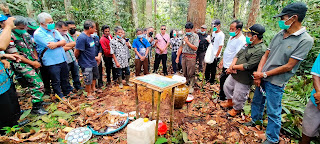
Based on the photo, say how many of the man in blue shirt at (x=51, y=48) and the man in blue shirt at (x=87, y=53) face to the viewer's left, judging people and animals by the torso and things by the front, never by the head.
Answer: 0

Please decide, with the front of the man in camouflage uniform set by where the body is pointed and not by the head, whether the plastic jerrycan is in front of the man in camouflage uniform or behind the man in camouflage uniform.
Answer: in front

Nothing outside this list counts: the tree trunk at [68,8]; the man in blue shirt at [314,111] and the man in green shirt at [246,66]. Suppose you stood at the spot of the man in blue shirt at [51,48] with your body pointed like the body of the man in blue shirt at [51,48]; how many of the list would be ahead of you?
2

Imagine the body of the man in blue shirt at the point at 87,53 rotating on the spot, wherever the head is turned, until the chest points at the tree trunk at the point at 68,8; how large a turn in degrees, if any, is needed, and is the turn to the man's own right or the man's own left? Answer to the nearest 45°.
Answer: approximately 135° to the man's own left

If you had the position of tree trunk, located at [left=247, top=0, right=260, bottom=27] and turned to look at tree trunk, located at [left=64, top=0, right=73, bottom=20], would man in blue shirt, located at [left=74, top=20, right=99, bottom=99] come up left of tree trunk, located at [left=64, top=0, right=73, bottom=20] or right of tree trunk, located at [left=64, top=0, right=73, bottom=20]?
left

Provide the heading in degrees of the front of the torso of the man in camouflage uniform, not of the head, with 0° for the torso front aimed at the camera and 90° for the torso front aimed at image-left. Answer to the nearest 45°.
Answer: approximately 315°
